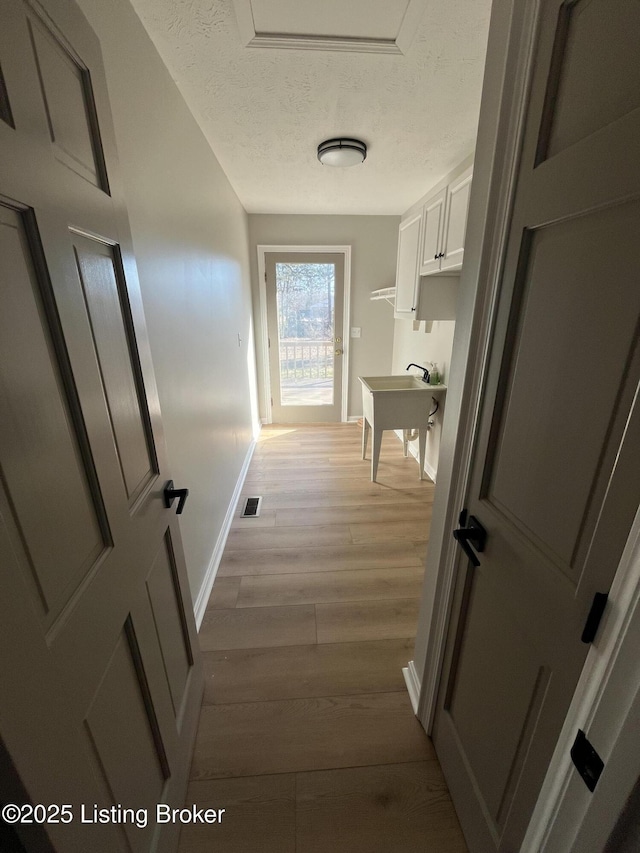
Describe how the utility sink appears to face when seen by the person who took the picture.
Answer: facing to the left of the viewer

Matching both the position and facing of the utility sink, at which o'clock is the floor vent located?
The floor vent is roughly at 11 o'clock from the utility sink.

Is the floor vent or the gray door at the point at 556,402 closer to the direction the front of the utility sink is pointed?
the floor vent

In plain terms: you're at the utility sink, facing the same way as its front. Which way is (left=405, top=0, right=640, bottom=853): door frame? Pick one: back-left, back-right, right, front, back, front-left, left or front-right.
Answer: left

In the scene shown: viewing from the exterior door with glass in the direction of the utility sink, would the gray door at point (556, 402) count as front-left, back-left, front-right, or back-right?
front-right

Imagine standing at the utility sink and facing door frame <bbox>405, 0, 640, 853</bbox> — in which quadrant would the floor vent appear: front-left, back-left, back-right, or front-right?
front-right

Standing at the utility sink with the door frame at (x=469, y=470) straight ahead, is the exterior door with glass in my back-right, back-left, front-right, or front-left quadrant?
back-right

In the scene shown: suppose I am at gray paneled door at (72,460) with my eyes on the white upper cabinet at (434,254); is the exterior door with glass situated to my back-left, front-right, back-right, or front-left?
front-left

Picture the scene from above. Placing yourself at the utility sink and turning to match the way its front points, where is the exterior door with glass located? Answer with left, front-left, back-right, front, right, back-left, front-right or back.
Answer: front-right

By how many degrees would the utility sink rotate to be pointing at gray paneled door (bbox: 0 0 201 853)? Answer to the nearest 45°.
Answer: approximately 90° to its left

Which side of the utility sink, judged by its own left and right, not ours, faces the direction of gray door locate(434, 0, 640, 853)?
left

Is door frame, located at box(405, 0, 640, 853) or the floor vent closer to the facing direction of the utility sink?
the floor vent
